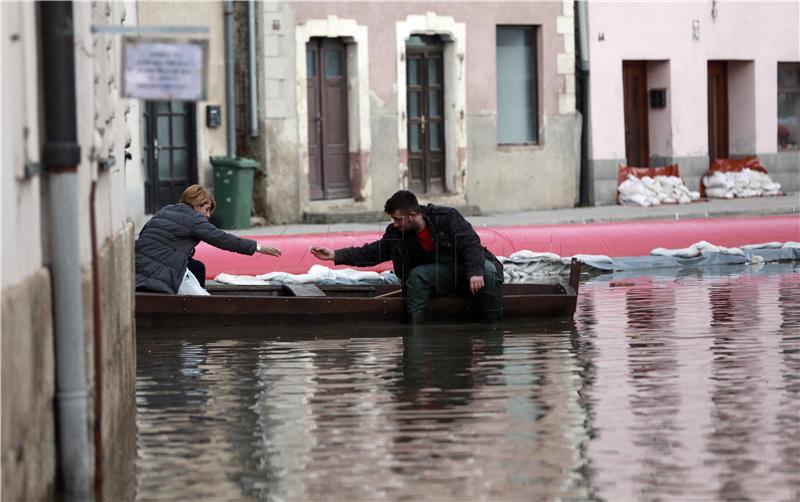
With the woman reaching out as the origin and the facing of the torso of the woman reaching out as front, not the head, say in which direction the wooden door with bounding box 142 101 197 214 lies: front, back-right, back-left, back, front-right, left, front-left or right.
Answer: left

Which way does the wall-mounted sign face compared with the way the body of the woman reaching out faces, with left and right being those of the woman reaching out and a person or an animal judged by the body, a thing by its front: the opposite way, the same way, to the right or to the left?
to the right

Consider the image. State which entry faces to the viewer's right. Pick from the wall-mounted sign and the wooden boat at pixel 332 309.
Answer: the wooden boat

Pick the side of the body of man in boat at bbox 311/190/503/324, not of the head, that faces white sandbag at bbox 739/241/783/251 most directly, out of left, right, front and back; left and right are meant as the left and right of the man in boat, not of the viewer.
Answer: back

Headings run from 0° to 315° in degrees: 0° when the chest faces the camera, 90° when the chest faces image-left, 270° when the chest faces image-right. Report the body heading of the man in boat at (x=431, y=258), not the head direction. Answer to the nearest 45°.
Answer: approximately 45°

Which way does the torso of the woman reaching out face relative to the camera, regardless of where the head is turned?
to the viewer's right

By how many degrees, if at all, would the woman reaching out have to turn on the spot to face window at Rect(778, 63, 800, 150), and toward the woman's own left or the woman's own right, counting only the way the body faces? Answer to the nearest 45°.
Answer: approximately 45° to the woman's own left
